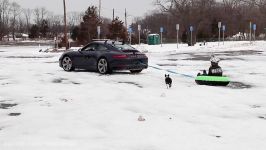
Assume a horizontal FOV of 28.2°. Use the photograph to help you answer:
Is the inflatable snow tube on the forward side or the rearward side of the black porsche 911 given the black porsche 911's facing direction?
on the rearward side

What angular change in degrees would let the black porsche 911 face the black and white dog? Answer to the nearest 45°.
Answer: approximately 135° to its left

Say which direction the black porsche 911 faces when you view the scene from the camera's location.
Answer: facing away from the viewer and to the left of the viewer
